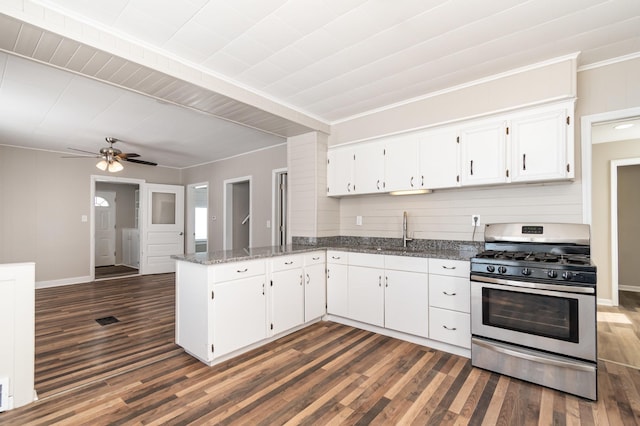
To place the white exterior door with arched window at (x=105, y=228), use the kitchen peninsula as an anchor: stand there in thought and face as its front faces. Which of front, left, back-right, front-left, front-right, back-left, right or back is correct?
back-right

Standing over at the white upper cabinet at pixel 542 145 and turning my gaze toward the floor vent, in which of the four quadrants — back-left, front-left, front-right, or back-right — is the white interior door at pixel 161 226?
front-right

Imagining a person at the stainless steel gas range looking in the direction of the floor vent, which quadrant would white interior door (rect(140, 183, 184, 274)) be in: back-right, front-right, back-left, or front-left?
front-right

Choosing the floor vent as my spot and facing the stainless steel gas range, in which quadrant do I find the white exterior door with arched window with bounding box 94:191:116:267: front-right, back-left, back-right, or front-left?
back-left

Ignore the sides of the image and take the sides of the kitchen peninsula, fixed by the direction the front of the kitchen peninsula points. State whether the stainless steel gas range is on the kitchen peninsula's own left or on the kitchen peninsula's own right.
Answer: on the kitchen peninsula's own left

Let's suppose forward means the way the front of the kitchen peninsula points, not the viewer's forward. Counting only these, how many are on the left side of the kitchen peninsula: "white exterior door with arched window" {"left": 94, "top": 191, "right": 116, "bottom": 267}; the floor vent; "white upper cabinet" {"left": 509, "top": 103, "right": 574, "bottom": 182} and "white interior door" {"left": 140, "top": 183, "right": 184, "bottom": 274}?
1

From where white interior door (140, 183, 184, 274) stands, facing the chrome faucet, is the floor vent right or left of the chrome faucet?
right

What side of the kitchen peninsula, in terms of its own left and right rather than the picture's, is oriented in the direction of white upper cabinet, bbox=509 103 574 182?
left

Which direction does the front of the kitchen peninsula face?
toward the camera

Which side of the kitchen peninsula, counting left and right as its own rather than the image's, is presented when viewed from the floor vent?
right

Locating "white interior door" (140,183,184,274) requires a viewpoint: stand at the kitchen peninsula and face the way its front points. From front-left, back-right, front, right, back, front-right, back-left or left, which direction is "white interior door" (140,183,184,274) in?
back-right
